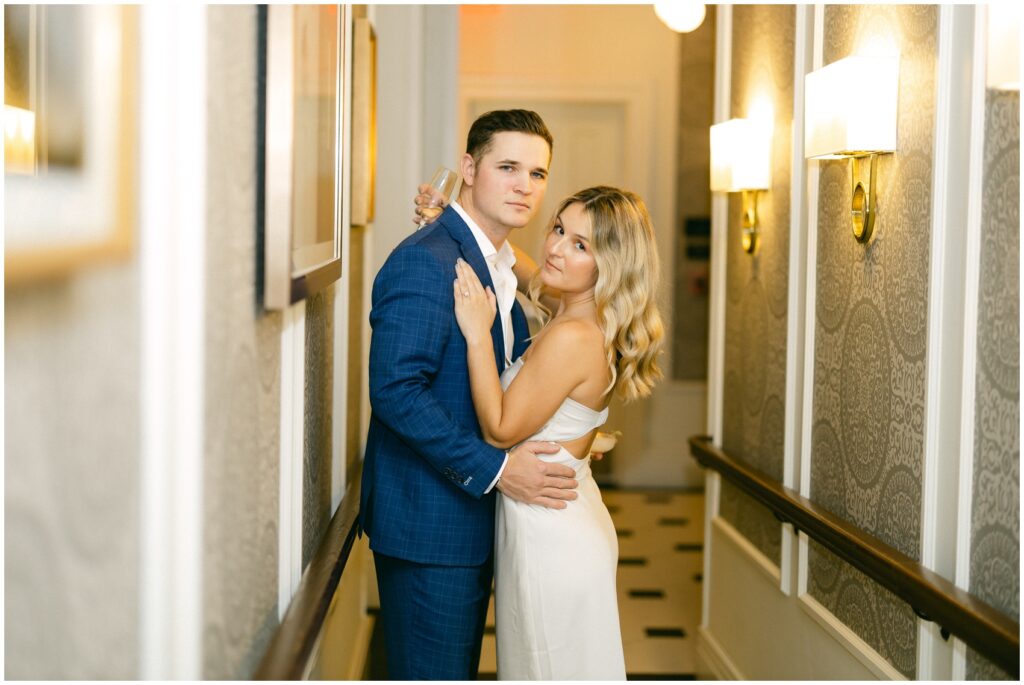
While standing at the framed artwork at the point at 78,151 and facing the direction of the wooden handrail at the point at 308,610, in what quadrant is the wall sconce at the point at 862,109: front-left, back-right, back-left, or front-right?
front-right

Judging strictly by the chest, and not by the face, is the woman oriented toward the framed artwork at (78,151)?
no

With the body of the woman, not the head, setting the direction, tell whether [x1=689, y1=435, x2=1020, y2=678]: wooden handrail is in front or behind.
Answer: behind

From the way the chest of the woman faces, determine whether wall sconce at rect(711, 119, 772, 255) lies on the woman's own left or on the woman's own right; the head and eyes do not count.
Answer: on the woman's own right

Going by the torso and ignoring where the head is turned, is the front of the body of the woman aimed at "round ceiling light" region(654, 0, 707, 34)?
no

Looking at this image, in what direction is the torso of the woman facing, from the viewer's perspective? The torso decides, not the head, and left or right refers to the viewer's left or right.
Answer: facing to the left of the viewer

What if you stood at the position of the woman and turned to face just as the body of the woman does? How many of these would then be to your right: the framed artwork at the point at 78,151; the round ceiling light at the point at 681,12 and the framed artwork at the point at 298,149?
1

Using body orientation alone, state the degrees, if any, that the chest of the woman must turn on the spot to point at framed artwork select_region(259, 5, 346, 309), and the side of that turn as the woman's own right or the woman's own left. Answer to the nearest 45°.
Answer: approximately 45° to the woman's own left

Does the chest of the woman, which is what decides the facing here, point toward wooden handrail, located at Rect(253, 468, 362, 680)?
no

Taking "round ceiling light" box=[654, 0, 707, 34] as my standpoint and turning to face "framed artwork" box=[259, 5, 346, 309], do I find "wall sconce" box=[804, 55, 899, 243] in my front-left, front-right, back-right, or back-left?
front-left

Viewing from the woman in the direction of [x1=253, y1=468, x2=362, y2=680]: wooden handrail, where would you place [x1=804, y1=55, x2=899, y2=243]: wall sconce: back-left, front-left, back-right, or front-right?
back-left
